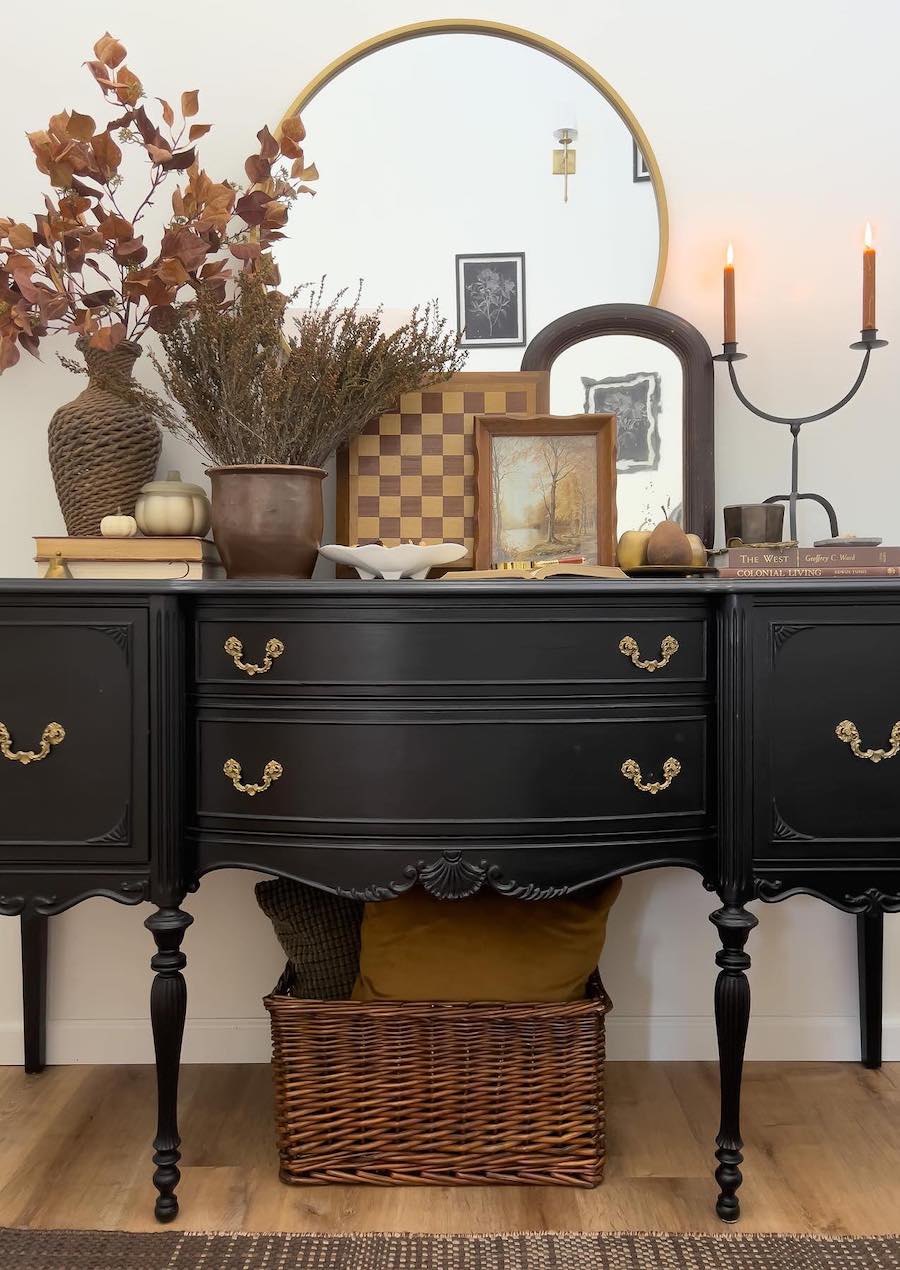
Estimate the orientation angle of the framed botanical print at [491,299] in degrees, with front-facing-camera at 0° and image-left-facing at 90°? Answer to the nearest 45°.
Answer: approximately 0°

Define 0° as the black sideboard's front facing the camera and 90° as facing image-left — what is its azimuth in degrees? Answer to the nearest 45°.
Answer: approximately 0°

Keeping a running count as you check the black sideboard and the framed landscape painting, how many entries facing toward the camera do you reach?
2
